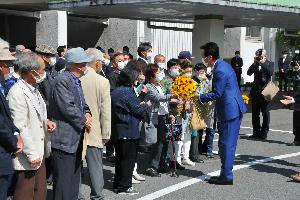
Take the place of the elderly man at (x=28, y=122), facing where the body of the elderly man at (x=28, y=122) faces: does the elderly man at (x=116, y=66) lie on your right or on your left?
on your left

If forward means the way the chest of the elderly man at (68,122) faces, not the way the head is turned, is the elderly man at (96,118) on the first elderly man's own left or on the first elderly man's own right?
on the first elderly man's own left

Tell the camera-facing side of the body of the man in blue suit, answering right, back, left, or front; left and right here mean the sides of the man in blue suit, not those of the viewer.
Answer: left

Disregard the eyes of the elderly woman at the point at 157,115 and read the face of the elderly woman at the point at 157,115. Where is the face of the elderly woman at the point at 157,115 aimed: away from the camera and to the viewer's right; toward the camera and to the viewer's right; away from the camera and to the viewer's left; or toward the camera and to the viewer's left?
toward the camera and to the viewer's right

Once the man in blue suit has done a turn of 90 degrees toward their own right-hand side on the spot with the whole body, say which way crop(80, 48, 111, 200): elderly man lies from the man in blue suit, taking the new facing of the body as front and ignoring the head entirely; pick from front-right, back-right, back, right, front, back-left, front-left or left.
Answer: back-left

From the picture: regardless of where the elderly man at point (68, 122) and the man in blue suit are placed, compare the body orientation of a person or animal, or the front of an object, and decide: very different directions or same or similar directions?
very different directions

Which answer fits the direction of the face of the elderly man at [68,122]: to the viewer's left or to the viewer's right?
to the viewer's right

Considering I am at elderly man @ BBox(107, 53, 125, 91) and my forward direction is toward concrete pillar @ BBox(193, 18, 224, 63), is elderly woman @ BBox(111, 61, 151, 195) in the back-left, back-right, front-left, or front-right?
back-right

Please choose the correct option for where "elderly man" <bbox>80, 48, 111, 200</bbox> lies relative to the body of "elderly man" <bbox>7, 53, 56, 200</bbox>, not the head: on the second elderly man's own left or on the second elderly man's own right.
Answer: on the second elderly man's own left

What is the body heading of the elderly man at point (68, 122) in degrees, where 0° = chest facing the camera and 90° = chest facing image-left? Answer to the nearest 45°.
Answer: approximately 270°

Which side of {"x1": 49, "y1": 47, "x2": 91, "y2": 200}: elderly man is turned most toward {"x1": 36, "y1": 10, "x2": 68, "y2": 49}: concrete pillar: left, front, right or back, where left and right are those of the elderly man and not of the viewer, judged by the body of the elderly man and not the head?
left

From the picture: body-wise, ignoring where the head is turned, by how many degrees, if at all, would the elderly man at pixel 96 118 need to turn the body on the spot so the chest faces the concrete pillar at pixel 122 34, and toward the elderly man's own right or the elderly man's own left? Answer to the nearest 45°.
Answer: approximately 45° to the elderly man's own left

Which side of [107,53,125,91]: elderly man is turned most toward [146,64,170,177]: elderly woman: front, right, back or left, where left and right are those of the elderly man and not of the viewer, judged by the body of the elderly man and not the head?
front

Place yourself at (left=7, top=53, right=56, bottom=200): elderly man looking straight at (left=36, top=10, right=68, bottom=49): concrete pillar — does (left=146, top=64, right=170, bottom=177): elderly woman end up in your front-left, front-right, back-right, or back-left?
front-right

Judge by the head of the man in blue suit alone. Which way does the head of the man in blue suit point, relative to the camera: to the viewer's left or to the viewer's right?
to the viewer's left
